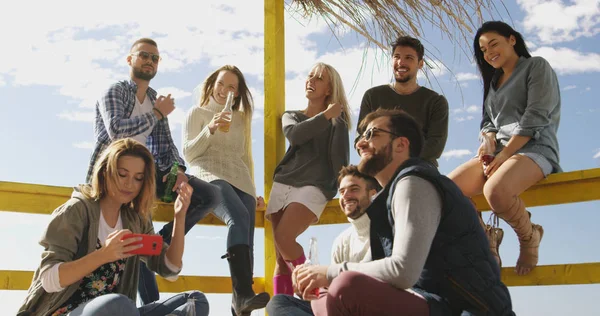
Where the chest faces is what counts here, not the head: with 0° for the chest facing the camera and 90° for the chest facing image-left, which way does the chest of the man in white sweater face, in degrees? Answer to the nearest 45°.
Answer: approximately 45°

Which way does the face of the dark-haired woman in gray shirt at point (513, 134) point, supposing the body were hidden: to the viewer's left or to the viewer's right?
to the viewer's left

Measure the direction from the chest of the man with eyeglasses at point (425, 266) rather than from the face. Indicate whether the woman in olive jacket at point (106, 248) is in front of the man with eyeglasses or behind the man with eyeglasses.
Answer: in front

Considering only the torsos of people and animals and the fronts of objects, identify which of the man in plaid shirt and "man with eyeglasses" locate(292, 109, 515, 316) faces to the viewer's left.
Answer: the man with eyeglasses

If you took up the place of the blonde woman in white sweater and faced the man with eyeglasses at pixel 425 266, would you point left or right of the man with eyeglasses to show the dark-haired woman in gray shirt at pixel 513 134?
left

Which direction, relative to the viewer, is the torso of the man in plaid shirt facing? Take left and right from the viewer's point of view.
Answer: facing the viewer and to the right of the viewer

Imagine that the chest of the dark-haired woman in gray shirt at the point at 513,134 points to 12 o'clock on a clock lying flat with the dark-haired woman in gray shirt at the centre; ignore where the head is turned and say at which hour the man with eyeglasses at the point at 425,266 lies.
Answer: The man with eyeglasses is roughly at 11 o'clock from the dark-haired woman in gray shirt.

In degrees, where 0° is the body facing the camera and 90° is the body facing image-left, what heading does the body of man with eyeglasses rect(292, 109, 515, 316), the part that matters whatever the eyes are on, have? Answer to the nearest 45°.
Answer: approximately 90°

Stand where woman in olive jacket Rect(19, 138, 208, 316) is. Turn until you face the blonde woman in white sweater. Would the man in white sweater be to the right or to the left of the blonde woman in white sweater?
right

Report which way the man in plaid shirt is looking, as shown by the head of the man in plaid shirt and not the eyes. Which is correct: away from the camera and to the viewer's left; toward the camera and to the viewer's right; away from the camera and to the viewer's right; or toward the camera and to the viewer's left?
toward the camera and to the viewer's right
